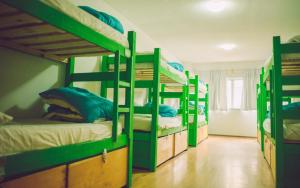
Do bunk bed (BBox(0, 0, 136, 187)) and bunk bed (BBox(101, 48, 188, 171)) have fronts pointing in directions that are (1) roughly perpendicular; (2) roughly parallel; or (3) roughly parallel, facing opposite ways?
roughly parallel

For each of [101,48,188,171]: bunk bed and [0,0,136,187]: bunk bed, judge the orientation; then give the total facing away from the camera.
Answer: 0

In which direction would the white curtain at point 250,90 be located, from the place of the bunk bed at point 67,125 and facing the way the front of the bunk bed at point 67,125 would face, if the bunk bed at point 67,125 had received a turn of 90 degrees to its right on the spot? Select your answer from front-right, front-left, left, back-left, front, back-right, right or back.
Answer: right

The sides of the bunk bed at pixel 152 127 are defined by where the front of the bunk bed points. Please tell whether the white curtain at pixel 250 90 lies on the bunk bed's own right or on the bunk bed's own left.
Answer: on the bunk bed's own left

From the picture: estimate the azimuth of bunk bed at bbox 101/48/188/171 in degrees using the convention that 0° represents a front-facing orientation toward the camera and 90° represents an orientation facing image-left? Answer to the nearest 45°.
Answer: approximately 315°
